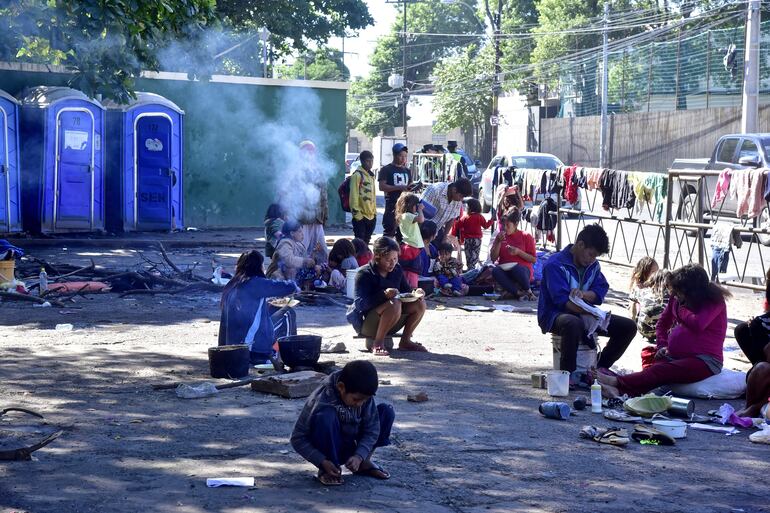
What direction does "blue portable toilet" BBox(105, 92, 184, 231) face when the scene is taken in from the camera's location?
facing the viewer

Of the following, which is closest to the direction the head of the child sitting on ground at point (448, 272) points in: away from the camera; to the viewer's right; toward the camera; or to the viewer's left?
toward the camera

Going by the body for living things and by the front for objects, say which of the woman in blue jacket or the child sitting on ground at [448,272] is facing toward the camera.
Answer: the child sitting on ground

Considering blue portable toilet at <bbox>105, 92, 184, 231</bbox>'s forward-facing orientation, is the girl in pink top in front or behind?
in front

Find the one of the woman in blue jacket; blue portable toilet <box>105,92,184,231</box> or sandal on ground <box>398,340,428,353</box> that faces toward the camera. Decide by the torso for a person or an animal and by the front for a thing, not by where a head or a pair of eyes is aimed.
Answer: the blue portable toilet

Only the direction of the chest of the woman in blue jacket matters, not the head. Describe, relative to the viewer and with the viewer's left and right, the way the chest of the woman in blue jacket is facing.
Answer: facing away from the viewer and to the right of the viewer

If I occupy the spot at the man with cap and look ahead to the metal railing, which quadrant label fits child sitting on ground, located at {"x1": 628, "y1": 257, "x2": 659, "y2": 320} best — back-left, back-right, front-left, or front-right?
front-right

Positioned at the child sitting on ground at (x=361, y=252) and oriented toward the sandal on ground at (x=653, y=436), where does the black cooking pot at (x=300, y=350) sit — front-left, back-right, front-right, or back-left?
front-right

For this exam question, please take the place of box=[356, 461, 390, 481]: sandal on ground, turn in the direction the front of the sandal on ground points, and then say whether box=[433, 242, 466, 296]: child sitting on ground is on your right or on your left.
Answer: on your left

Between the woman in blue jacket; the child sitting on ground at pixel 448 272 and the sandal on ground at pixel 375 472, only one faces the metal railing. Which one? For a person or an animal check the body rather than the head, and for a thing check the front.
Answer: the woman in blue jacket

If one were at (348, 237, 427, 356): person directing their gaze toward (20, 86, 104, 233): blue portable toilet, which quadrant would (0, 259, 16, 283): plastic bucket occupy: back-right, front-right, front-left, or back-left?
front-left

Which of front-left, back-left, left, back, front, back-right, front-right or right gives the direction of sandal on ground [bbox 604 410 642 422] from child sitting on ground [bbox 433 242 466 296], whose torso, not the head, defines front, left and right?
front

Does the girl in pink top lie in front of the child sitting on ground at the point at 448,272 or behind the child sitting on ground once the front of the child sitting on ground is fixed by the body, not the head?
in front
